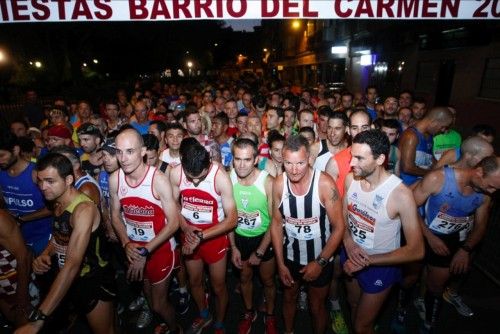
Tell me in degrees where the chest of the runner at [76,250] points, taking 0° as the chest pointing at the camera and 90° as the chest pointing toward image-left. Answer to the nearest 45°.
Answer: approximately 45°

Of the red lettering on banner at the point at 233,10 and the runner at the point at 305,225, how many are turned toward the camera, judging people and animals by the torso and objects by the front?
2

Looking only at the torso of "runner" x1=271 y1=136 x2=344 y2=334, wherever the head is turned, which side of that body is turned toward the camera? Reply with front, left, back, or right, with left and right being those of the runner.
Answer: front

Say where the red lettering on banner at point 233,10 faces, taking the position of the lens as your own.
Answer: facing the viewer

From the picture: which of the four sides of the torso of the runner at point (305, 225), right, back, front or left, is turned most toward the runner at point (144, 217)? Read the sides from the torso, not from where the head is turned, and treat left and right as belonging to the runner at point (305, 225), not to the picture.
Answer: right

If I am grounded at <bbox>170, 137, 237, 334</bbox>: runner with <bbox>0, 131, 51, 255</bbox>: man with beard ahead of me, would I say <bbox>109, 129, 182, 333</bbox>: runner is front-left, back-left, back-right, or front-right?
front-left

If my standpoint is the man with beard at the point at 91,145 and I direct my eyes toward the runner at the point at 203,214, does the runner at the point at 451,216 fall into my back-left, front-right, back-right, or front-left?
front-left

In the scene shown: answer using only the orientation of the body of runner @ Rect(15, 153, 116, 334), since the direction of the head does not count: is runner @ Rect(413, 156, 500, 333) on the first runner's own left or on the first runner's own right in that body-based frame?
on the first runner's own left

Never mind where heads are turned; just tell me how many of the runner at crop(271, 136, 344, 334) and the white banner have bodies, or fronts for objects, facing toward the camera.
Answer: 2
